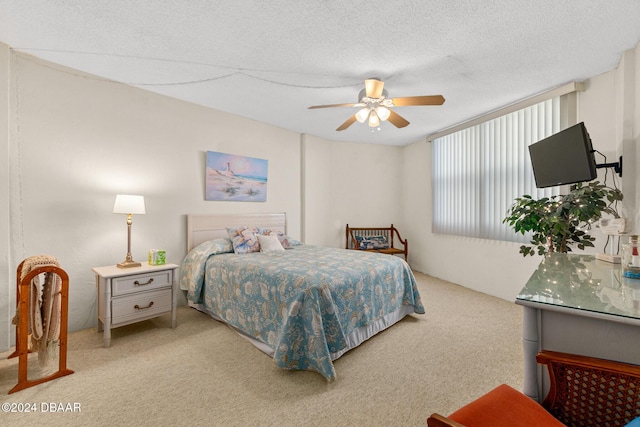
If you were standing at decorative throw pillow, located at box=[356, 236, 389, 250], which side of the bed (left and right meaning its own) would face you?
left

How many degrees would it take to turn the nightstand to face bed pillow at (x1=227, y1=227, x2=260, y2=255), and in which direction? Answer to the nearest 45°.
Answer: approximately 45° to its left

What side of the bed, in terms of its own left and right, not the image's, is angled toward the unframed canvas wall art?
back

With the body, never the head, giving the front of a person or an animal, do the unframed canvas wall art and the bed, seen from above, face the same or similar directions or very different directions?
same or similar directions

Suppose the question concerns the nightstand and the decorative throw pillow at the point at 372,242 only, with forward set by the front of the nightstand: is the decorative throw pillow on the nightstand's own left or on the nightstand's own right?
on the nightstand's own left

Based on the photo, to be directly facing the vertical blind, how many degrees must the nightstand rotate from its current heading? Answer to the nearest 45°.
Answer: approximately 45° to its left

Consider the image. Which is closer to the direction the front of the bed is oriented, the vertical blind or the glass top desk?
the glass top desk

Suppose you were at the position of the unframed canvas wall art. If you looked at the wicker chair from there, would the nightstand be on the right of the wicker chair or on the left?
right

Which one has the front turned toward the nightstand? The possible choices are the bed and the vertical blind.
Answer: the vertical blind

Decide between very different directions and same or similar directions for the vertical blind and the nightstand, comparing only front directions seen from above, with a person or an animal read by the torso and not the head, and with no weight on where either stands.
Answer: very different directions

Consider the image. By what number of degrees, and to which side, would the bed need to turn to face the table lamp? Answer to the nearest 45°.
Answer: approximately 135° to its right

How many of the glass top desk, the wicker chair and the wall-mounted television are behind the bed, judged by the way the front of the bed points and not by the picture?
0

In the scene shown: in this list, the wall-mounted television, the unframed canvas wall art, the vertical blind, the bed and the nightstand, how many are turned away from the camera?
0

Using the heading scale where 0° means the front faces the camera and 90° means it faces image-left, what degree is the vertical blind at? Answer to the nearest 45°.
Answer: approximately 45°

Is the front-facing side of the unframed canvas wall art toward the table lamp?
no

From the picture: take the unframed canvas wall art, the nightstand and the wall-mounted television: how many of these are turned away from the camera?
0

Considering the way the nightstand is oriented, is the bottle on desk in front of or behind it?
in front
